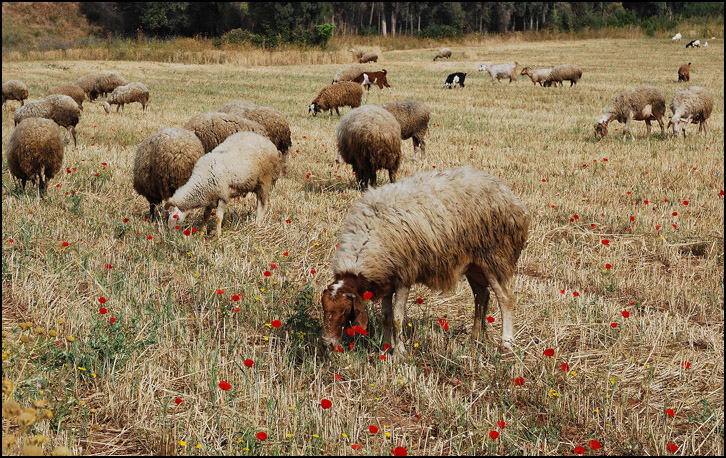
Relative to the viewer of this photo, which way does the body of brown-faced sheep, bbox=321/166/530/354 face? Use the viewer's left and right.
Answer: facing to the left of the viewer

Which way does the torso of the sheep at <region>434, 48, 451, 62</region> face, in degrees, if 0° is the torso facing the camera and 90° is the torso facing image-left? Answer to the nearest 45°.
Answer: approximately 90°

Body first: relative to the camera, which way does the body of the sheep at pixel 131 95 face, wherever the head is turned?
to the viewer's left

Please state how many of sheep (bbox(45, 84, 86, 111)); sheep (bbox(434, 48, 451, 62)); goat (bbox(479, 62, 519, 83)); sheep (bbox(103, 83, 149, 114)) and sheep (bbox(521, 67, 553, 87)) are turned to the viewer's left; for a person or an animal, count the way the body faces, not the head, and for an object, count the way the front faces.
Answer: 5

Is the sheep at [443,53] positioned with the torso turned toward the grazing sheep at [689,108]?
no

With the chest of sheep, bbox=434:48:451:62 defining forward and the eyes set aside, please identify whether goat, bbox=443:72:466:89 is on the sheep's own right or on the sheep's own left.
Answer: on the sheep's own left

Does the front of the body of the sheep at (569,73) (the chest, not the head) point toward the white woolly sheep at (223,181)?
no

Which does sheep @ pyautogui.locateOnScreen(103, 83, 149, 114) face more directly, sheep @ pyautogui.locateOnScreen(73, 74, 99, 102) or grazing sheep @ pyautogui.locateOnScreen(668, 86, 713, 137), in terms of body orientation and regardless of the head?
the sheep

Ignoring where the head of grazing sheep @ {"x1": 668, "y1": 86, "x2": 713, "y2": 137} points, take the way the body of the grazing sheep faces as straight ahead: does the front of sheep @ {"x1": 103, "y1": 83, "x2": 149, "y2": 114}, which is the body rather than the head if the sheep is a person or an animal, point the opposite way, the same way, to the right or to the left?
the same way

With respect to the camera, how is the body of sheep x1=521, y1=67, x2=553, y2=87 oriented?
to the viewer's left

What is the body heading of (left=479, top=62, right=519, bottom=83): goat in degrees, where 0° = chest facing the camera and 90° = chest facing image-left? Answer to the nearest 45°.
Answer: approximately 90°

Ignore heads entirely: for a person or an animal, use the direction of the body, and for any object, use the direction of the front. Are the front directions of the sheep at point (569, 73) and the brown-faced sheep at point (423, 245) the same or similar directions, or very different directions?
same or similar directions

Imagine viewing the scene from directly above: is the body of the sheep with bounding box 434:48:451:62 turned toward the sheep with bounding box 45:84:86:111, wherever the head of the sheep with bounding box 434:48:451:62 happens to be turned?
no
